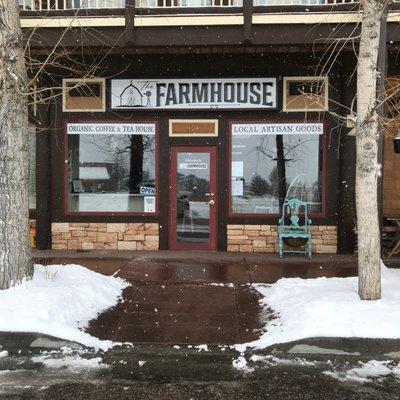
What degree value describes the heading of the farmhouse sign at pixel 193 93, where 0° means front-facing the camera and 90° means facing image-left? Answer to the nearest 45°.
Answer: approximately 0°

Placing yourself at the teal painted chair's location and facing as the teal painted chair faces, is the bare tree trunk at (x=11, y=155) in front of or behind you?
in front

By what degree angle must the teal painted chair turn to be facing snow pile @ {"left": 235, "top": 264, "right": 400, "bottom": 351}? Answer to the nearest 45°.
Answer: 0° — it already faces it

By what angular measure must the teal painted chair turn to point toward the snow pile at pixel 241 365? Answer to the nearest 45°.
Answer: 0° — it already faces it

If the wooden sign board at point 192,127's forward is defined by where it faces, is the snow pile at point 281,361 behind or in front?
in front

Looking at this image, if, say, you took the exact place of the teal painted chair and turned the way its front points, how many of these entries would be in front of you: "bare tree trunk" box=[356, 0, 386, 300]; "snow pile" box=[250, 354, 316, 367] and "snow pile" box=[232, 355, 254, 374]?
3

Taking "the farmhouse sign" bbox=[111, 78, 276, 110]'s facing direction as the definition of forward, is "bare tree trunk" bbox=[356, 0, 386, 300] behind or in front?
in front
